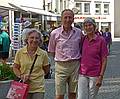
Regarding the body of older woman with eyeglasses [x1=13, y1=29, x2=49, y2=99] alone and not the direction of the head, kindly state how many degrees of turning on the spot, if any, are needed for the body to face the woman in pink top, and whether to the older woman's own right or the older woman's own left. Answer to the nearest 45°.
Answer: approximately 135° to the older woman's own left

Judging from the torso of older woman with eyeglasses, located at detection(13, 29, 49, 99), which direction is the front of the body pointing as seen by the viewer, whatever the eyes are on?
toward the camera

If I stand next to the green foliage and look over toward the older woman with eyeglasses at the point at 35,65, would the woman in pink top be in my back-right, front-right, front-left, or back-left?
front-left

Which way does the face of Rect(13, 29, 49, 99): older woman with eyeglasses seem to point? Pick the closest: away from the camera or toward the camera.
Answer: toward the camera

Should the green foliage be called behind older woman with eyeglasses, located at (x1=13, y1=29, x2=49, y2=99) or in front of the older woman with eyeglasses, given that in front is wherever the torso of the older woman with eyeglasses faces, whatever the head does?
behind

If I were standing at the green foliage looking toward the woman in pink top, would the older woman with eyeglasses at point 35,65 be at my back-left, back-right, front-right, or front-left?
front-right
